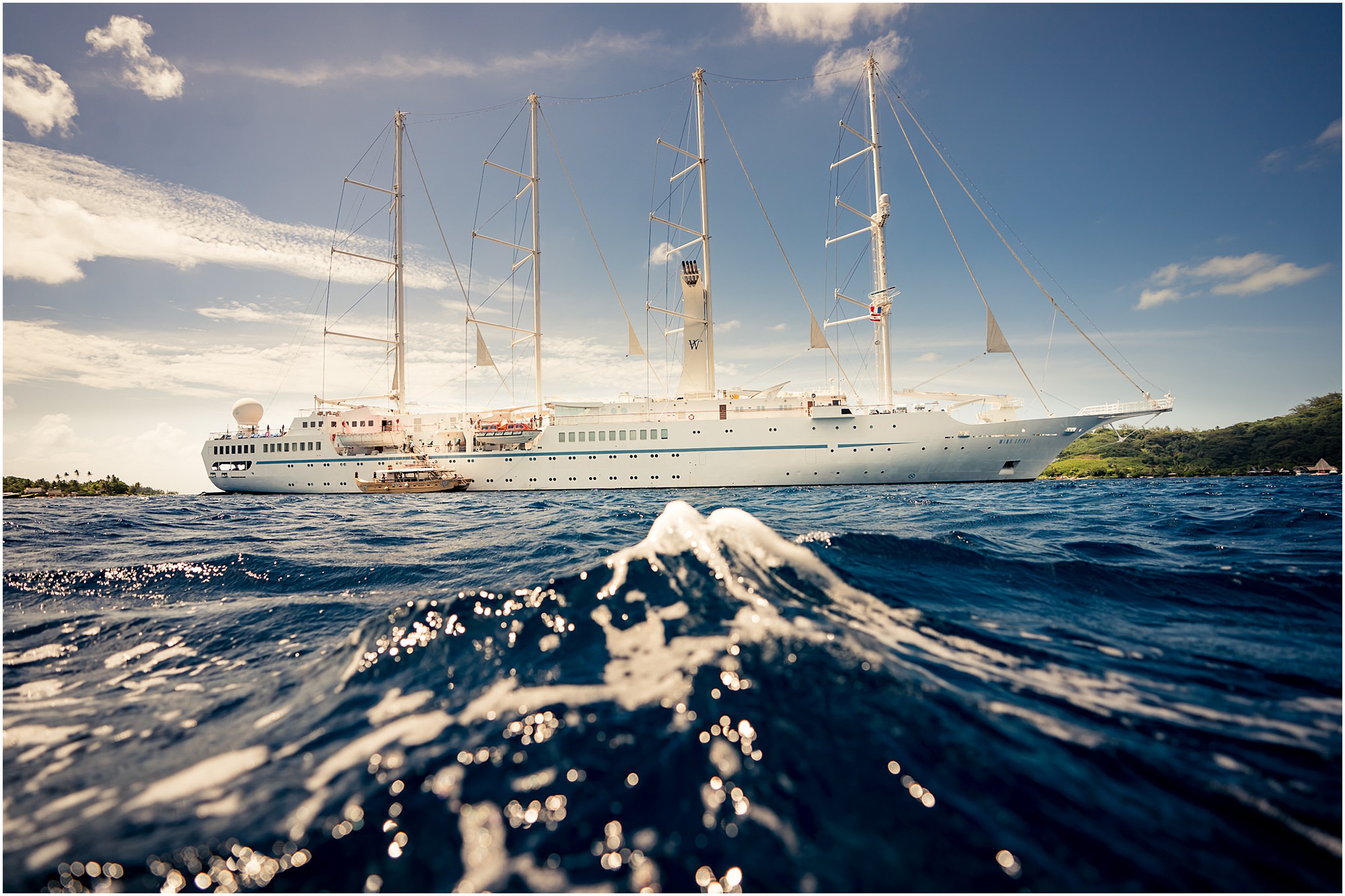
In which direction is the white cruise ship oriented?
to the viewer's right

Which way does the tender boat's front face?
to the viewer's right
